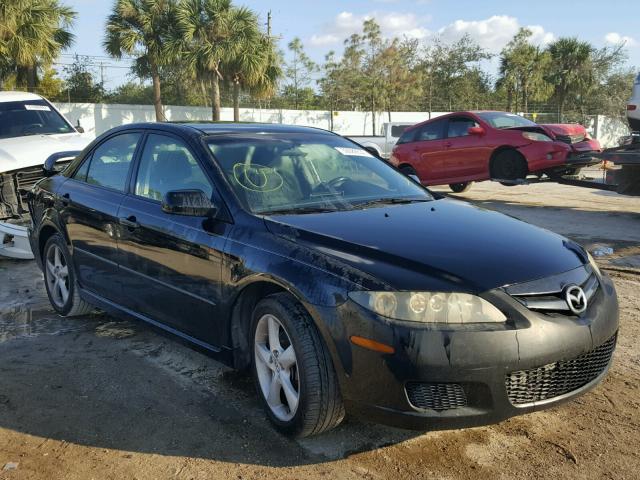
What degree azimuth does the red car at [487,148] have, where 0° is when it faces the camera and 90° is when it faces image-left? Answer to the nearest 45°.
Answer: approximately 315°

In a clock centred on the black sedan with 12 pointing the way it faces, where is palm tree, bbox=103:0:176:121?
The palm tree is roughly at 7 o'clock from the black sedan.

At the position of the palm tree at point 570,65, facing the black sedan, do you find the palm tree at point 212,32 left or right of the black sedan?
right

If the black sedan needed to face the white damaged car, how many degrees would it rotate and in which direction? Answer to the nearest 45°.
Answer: approximately 180°

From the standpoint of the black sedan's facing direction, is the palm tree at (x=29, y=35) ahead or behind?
behind

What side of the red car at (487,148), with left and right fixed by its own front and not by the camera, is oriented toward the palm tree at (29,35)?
back

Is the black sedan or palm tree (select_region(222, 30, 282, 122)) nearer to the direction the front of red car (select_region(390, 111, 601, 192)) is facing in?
the black sedan

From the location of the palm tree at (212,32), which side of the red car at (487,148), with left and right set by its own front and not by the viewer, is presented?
back

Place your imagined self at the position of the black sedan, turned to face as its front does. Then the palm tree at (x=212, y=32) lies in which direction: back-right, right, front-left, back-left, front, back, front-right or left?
back-left

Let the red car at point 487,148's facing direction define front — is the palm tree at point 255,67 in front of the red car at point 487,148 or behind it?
behind

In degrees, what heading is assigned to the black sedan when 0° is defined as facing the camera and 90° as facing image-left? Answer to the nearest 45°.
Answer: approximately 315°

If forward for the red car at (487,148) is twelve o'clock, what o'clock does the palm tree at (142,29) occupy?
The palm tree is roughly at 6 o'clock from the red car.

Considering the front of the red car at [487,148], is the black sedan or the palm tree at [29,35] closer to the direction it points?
the black sedan

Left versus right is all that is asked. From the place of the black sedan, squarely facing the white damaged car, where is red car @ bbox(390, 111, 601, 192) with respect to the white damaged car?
right
